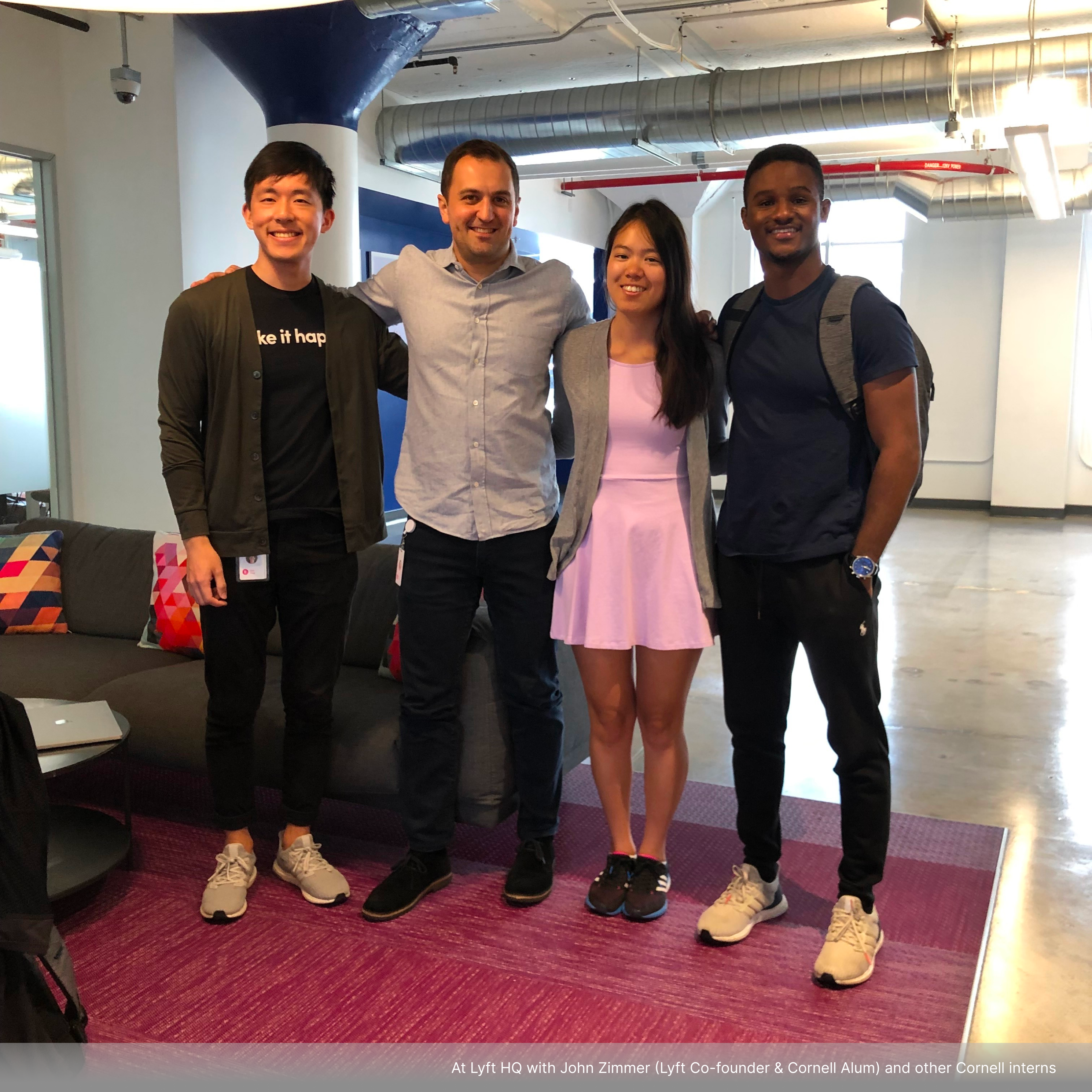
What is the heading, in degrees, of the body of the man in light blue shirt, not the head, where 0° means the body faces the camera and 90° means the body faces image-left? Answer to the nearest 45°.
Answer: approximately 0°

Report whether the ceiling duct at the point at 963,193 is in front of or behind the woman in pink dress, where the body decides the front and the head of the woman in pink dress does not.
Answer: behind

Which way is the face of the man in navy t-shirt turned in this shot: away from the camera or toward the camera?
toward the camera

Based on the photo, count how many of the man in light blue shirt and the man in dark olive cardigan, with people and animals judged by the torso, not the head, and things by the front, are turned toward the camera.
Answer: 2

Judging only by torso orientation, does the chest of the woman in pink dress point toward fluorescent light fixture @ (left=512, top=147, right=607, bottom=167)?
no

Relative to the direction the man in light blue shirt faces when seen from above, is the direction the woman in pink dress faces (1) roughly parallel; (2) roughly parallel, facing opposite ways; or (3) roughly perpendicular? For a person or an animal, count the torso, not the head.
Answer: roughly parallel

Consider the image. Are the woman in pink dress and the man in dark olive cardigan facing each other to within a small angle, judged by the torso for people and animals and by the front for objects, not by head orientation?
no

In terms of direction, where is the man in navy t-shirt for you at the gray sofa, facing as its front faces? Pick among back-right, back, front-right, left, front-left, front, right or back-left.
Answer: left

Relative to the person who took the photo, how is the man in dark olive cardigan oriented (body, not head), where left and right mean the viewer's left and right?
facing the viewer

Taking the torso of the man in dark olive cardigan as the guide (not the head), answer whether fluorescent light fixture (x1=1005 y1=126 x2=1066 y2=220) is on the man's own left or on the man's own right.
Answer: on the man's own left

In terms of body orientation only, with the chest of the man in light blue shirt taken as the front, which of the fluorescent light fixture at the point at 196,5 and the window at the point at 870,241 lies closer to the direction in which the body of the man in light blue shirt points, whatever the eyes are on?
the fluorescent light fixture

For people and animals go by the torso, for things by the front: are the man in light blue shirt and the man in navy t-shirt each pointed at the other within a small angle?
no

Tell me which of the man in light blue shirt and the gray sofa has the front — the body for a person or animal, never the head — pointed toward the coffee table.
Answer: the gray sofa

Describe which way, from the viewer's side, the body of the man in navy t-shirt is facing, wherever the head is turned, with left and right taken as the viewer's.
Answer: facing the viewer and to the left of the viewer

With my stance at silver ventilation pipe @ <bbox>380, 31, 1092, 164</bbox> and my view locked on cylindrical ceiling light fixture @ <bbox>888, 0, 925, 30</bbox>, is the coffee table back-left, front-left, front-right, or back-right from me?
front-right

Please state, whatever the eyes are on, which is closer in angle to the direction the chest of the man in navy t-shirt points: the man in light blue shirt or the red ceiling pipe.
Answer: the man in light blue shirt

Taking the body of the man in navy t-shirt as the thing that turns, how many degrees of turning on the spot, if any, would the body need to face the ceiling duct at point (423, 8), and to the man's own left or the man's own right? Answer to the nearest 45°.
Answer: approximately 90° to the man's own right

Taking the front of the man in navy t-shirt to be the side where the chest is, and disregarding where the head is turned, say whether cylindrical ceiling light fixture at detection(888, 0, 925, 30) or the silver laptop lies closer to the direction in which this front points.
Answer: the silver laptop

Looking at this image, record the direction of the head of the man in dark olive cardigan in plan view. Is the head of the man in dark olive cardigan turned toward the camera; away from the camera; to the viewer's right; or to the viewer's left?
toward the camera

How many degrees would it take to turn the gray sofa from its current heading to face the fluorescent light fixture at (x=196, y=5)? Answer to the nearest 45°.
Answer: approximately 45° to its left

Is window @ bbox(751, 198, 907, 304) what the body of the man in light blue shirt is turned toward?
no
